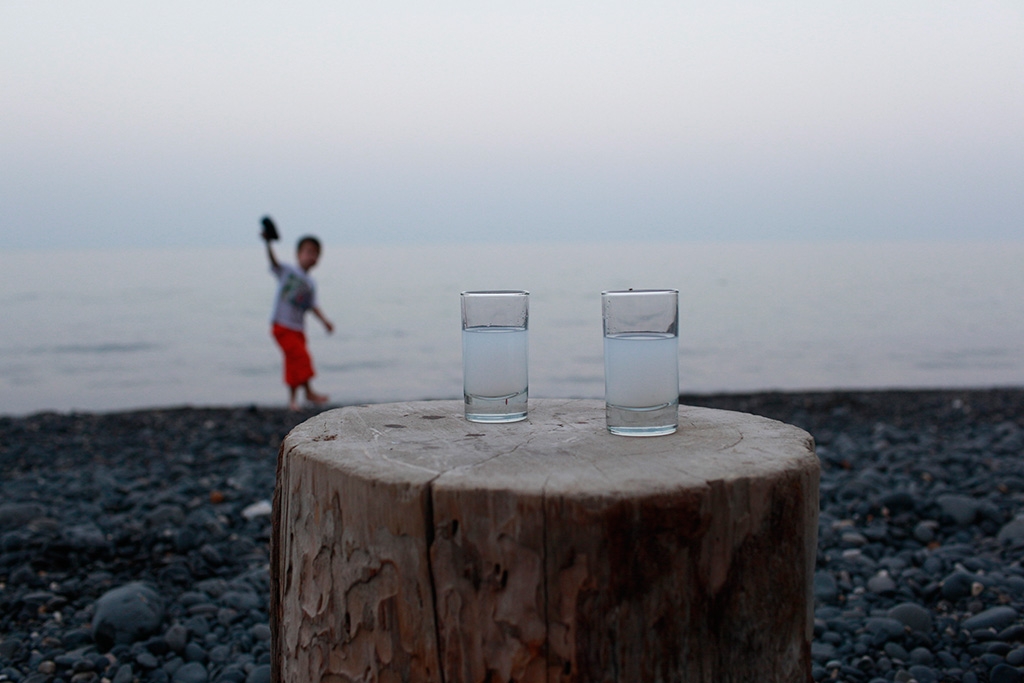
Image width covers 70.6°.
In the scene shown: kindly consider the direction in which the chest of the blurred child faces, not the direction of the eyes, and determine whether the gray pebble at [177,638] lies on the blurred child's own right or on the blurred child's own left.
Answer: on the blurred child's own right

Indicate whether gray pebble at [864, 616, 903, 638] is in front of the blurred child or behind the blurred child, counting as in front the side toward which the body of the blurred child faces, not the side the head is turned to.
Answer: in front

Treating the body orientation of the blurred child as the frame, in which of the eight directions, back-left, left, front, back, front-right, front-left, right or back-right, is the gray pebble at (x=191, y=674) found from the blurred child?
front-right

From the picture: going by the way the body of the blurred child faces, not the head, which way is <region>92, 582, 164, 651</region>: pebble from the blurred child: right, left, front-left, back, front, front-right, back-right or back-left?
front-right

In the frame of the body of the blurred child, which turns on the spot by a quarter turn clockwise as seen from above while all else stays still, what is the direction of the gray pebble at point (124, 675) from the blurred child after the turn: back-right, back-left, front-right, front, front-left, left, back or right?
front-left

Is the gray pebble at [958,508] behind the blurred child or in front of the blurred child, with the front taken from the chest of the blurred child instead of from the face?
in front

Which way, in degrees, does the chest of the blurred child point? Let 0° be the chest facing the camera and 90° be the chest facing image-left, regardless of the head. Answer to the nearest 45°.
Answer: approximately 315°

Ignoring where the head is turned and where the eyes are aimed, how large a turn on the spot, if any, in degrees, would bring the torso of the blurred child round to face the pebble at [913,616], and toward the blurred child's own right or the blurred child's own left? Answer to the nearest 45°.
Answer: approximately 45° to the blurred child's own right

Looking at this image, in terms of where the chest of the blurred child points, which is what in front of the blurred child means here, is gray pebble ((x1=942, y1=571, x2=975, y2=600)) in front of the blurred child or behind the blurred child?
in front
